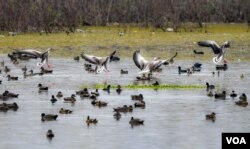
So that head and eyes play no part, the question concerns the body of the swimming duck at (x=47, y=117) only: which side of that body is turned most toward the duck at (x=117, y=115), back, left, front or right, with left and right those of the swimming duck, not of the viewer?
back

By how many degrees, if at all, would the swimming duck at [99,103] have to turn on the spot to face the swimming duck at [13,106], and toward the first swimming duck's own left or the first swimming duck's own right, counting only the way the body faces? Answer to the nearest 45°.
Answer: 0° — it already faces it

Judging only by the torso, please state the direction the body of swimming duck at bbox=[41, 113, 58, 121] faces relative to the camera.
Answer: to the viewer's left

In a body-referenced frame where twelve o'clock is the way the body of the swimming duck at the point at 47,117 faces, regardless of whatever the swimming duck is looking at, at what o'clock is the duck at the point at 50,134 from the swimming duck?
The duck is roughly at 9 o'clock from the swimming duck.

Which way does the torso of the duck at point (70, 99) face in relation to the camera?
to the viewer's right

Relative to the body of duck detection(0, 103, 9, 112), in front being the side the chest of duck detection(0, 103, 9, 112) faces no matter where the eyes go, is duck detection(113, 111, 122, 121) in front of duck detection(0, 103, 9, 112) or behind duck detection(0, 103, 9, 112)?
in front

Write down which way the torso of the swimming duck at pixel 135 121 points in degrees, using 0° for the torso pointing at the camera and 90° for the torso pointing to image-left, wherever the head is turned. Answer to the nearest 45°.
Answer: approximately 90°

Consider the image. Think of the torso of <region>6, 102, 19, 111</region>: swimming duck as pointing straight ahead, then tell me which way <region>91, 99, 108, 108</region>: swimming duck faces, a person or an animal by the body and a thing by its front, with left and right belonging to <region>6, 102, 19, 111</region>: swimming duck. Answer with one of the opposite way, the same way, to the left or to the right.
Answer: the opposite way

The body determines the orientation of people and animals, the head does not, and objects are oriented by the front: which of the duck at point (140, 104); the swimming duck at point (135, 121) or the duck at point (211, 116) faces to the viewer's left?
the swimming duck

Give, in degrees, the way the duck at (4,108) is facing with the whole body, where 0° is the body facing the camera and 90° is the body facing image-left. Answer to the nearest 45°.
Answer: approximately 270°

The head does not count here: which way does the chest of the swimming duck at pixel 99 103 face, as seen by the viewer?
to the viewer's left

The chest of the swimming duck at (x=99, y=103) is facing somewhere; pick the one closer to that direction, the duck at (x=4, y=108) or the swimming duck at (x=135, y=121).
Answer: the duck
